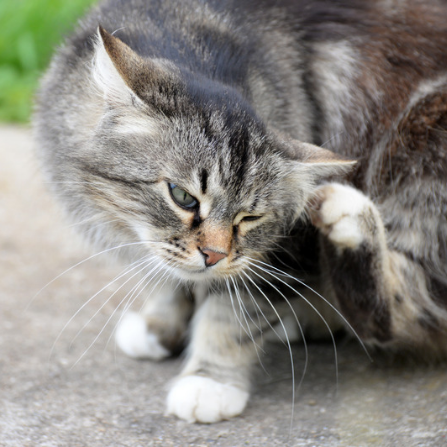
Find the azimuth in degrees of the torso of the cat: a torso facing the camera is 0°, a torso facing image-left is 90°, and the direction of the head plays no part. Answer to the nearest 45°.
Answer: approximately 45°
